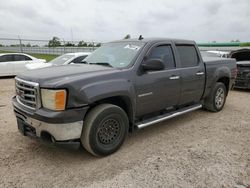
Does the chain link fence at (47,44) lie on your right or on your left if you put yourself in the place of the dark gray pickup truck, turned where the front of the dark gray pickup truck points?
on your right

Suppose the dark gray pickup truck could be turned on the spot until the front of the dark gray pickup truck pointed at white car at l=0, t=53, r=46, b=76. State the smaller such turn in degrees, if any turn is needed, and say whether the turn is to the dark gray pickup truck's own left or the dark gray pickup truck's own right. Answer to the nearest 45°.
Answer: approximately 90° to the dark gray pickup truck's own right

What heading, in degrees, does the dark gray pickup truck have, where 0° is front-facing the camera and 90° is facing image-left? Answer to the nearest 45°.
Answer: approximately 45°

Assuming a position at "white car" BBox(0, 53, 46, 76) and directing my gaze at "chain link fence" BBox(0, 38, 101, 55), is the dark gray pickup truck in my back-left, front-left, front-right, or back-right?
back-right
